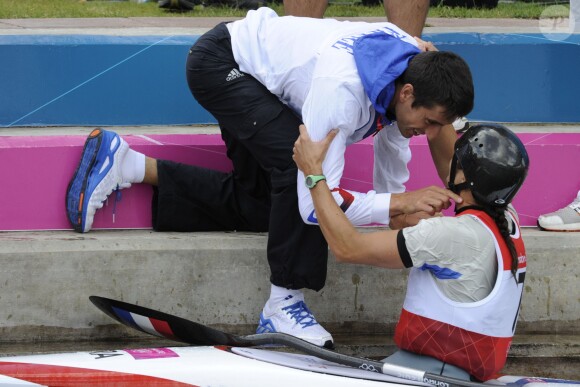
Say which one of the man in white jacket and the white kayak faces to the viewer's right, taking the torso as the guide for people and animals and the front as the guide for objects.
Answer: the man in white jacket

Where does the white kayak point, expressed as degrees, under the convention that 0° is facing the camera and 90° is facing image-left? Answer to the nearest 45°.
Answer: approximately 90°

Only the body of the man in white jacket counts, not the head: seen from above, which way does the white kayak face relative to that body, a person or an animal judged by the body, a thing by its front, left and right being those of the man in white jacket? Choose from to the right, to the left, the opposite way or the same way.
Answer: the opposite way

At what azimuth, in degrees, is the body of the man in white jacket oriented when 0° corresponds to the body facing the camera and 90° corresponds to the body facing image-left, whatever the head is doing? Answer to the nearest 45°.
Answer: approximately 270°

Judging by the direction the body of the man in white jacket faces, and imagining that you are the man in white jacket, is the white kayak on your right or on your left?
on your right

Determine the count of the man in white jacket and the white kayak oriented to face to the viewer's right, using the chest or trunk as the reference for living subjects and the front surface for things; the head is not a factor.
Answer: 1

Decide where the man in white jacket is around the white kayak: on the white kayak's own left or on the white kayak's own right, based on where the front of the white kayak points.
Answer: on the white kayak's own right
